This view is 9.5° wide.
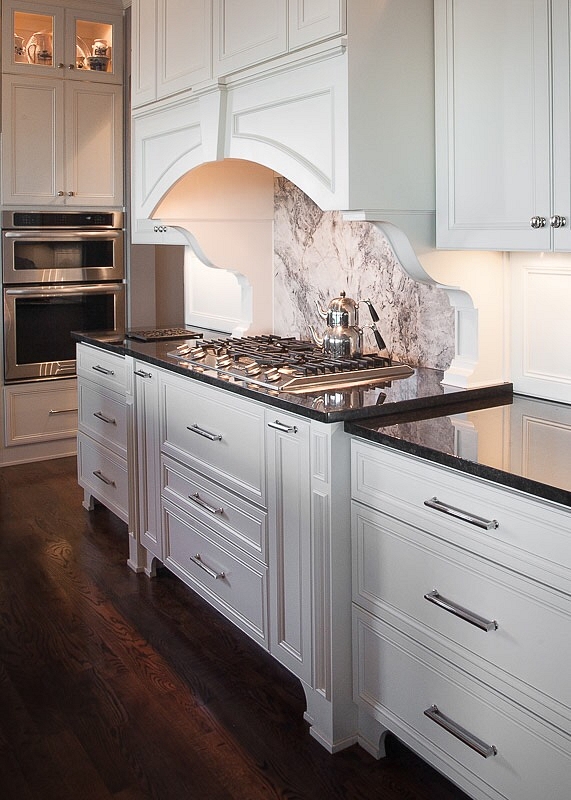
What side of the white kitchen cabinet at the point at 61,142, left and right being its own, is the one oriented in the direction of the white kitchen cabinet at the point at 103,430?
front

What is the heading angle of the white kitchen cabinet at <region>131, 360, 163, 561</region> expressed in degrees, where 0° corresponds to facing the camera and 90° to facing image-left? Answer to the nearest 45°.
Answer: approximately 45°

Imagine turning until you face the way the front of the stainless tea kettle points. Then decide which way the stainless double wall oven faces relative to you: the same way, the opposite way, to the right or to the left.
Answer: to the left

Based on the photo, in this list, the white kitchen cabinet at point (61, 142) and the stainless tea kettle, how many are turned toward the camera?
1

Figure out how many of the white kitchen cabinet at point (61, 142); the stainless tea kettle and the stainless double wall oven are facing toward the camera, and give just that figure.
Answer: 2

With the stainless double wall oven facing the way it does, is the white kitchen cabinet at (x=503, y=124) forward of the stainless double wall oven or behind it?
forward

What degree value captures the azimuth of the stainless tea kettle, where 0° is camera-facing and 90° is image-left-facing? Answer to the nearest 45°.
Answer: approximately 90°

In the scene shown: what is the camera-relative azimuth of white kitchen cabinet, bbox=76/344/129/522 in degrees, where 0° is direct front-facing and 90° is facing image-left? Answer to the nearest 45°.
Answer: approximately 45°

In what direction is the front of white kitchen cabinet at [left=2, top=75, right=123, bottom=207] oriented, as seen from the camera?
facing the viewer
